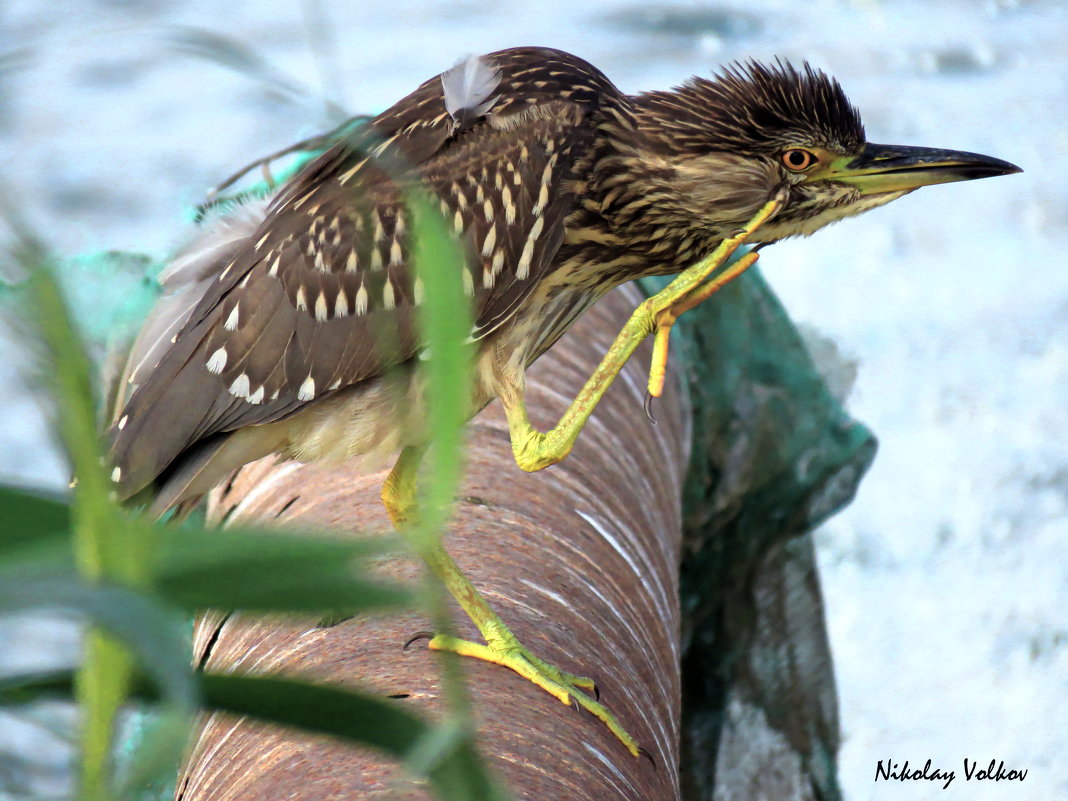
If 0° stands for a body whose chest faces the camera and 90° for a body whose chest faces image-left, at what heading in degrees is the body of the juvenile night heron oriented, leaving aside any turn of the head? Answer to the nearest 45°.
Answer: approximately 270°

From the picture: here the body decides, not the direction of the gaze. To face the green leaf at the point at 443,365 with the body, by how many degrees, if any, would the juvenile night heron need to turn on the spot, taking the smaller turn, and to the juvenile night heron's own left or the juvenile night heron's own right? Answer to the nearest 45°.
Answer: approximately 90° to the juvenile night heron's own right
